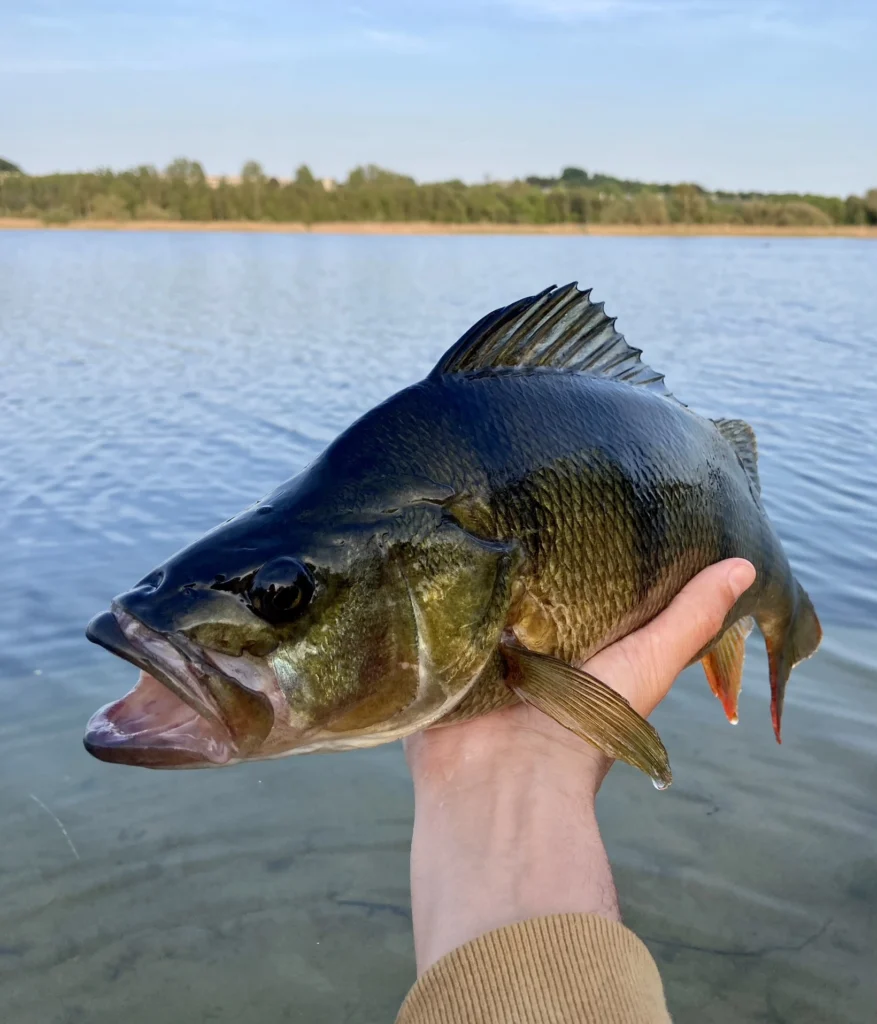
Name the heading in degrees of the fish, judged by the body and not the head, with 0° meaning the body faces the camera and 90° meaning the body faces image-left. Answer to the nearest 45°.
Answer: approximately 45°
